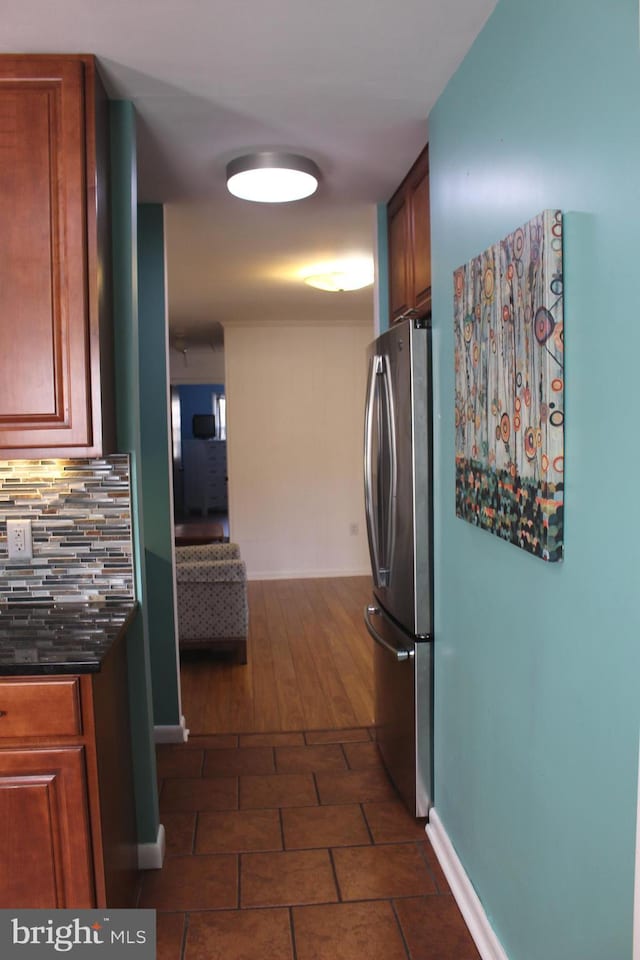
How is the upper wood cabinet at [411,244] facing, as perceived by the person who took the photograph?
facing to the left of the viewer

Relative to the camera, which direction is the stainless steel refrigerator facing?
to the viewer's left

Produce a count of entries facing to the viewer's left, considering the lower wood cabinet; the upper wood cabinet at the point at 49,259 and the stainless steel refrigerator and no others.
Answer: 1

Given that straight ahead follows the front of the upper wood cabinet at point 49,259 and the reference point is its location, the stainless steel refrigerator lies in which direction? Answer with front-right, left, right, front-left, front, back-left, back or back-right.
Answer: left

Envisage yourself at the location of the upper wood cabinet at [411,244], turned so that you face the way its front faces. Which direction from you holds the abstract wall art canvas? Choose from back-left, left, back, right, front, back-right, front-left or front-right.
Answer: left

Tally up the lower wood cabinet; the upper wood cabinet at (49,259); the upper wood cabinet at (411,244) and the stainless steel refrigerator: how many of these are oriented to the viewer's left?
2

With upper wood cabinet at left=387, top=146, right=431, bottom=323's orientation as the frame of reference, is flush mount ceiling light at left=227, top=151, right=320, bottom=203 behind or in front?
in front
